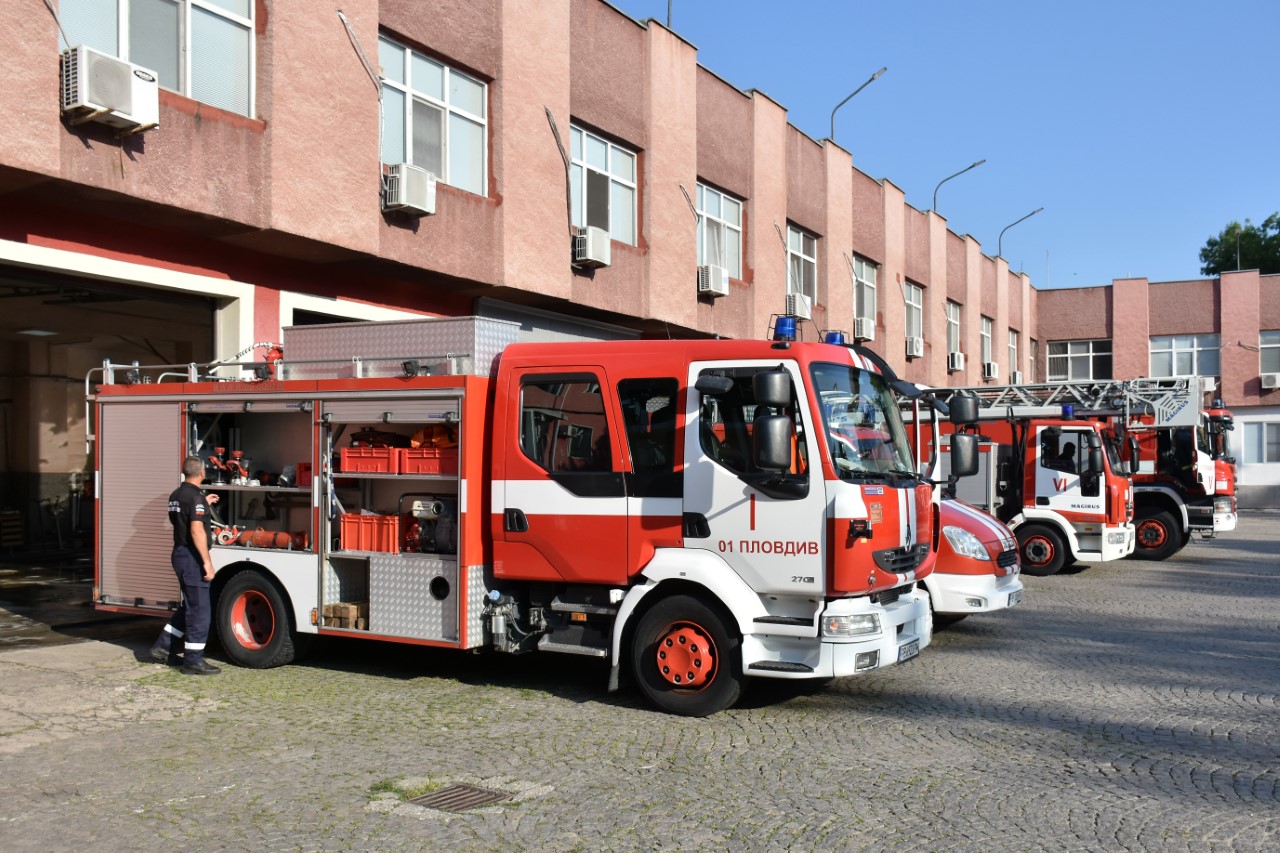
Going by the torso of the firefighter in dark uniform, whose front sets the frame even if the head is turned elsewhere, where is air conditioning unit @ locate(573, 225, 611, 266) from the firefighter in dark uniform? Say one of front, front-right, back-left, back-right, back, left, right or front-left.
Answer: front

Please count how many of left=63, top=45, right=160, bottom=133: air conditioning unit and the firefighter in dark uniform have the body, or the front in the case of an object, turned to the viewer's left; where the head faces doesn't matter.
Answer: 0

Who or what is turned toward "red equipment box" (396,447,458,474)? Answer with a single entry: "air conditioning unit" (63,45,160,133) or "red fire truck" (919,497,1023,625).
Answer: the air conditioning unit

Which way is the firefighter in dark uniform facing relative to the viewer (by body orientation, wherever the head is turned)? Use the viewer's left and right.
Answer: facing away from the viewer and to the right of the viewer

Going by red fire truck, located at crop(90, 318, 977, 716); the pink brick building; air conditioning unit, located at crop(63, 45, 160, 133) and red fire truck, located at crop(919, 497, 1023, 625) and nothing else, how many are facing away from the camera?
0

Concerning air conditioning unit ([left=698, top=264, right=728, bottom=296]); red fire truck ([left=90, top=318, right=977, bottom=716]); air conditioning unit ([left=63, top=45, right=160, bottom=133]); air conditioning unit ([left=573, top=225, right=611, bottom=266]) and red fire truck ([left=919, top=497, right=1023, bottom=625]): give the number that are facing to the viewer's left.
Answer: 0

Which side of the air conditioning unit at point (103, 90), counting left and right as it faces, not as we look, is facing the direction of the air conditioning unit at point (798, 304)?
left

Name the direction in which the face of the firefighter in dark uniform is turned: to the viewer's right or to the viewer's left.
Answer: to the viewer's right

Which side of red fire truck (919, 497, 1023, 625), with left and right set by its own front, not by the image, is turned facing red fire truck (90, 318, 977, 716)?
right

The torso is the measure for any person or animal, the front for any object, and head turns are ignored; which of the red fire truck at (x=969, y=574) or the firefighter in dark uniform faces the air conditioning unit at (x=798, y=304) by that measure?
the firefighter in dark uniform

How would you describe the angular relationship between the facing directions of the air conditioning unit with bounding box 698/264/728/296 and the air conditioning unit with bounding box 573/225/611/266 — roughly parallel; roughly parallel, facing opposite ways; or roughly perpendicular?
roughly parallel

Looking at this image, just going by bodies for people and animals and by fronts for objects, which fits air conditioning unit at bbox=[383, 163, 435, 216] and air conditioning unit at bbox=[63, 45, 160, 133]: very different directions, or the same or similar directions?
same or similar directions

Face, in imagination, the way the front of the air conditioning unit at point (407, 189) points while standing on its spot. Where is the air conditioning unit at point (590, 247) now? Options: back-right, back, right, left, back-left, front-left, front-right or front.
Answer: left

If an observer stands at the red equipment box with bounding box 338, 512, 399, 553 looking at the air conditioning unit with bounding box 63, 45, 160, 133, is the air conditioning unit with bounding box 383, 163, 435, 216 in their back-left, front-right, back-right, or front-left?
front-right

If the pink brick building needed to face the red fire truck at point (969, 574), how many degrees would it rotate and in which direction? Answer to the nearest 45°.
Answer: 0° — it already faces it

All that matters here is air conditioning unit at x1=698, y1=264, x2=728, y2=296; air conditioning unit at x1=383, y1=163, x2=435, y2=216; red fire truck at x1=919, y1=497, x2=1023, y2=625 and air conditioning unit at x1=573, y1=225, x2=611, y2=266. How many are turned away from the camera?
0

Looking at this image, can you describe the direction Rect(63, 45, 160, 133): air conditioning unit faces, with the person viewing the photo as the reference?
facing the viewer and to the right of the viewer
